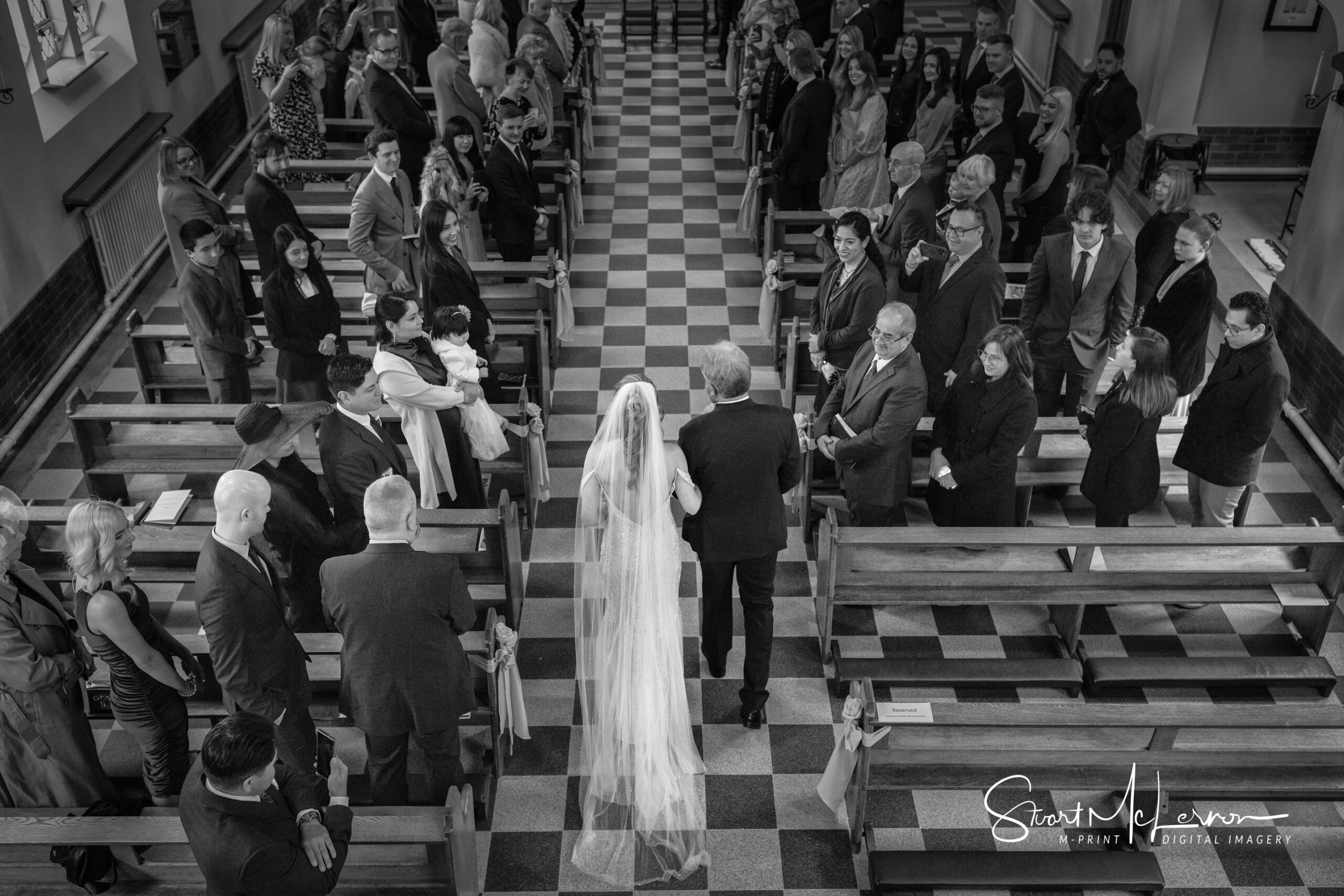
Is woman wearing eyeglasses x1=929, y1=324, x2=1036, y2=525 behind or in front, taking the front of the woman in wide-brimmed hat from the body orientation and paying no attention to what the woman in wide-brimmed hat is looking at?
in front

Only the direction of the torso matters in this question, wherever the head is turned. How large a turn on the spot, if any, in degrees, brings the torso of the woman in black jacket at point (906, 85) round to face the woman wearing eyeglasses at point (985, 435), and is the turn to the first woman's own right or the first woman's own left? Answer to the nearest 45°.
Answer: approximately 45° to the first woman's own left

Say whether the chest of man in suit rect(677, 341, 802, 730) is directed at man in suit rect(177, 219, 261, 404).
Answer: no

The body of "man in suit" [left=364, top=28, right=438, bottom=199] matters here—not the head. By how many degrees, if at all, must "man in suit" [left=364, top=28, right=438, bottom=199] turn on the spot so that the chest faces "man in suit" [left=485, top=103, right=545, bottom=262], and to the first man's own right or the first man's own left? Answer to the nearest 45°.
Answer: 0° — they already face them

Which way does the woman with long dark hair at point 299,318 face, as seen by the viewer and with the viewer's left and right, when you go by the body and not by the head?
facing the viewer and to the right of the viewer

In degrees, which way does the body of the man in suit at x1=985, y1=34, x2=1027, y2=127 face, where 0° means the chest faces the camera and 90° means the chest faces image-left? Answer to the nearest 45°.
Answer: approximately 45°

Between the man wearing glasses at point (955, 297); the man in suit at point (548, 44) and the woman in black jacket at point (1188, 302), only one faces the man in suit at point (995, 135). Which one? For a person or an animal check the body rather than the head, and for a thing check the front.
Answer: the man in suit at point (548, 44)

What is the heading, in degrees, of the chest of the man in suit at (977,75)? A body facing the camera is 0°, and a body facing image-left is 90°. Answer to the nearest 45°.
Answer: approximately 45°

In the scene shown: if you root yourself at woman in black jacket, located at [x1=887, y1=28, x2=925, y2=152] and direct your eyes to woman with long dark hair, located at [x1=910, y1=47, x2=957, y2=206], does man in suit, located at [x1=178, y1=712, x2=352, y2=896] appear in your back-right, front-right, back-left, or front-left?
front-right

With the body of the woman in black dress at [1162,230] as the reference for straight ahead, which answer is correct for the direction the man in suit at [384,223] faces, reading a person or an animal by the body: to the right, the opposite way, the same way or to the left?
the opposite way

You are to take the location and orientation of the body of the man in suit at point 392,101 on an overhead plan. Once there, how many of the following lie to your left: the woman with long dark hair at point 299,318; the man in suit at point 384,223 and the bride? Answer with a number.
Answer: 0

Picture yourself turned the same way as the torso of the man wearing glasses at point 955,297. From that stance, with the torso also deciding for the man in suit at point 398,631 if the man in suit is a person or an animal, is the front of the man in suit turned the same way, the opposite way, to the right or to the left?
to the right

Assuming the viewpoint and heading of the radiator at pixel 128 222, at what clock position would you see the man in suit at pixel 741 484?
The man in suit is roughly at 1 o'clock from the radiator.

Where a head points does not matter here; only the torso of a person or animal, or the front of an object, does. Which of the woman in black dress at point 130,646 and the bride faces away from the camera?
the bride

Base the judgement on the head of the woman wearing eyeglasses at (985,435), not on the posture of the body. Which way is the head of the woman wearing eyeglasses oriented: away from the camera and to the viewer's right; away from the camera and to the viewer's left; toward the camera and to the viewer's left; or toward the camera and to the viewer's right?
toward the camera and to the viewer's left

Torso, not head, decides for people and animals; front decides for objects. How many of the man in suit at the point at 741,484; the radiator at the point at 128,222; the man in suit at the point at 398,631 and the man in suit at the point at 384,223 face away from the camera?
2

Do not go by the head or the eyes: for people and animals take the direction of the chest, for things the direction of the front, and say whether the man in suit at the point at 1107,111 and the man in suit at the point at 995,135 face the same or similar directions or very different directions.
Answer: same or similar directions

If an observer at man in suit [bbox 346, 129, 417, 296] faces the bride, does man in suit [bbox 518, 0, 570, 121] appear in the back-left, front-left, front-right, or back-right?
back-left

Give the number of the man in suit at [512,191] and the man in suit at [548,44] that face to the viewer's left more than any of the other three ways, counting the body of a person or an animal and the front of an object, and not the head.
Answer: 0

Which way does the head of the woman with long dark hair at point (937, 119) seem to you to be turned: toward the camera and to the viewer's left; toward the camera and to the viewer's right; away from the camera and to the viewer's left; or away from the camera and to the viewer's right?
toward the camera and to the viewer's left
